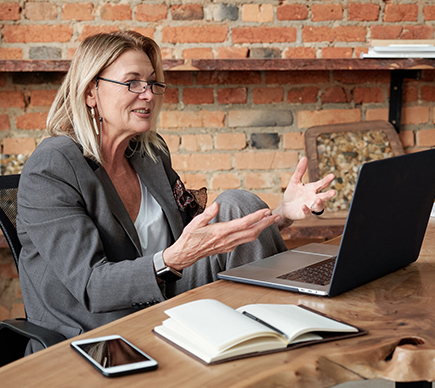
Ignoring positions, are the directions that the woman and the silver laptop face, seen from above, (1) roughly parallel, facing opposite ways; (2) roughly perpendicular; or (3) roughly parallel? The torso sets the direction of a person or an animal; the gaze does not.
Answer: roughly parallel, facing opposite ways

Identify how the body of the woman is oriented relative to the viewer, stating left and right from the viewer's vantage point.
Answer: facing the viewer and to the right of the viewer

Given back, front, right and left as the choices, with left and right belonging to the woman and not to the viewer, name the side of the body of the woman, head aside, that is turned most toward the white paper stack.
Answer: left

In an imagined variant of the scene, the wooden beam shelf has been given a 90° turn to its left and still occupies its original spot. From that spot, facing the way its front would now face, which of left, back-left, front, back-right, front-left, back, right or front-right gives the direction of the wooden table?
right

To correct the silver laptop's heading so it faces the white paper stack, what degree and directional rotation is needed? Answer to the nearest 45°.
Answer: approximately 45° to its right

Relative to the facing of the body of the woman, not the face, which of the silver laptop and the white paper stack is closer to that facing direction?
the silver laptop

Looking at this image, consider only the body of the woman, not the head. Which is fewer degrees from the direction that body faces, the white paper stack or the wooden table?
the wooden table

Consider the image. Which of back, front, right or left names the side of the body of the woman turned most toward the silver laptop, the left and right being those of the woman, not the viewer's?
front

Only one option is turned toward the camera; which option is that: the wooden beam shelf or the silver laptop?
the wooden beam shelf

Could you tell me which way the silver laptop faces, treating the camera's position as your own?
facing away from the viewer and to the left of the viewer

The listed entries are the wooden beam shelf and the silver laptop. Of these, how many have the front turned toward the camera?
1

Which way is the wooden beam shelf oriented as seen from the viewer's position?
toward the camera

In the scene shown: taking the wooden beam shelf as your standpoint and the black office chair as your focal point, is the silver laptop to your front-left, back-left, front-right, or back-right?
front-left
